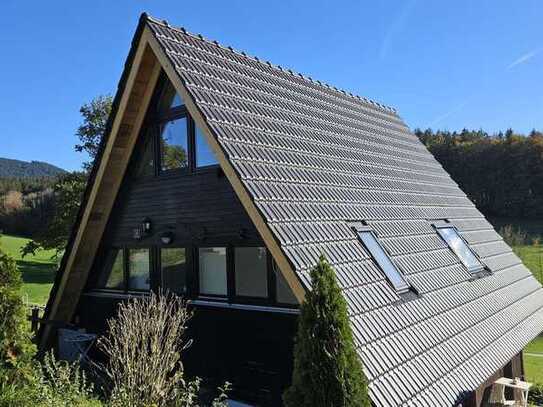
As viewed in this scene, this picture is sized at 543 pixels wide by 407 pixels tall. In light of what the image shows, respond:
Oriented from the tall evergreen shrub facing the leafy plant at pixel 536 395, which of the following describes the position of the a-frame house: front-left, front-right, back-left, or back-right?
front-left

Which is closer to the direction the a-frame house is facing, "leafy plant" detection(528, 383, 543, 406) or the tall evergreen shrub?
the tall evergreen shrub

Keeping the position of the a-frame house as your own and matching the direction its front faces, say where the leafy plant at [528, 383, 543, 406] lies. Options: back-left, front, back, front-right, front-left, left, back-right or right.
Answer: back

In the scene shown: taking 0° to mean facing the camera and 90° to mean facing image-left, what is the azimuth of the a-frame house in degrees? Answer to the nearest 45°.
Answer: approximately 45°

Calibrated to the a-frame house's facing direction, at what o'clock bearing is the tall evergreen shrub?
The tall evergreen shrub is roughly at 10 o'clock from the a-frame house.
